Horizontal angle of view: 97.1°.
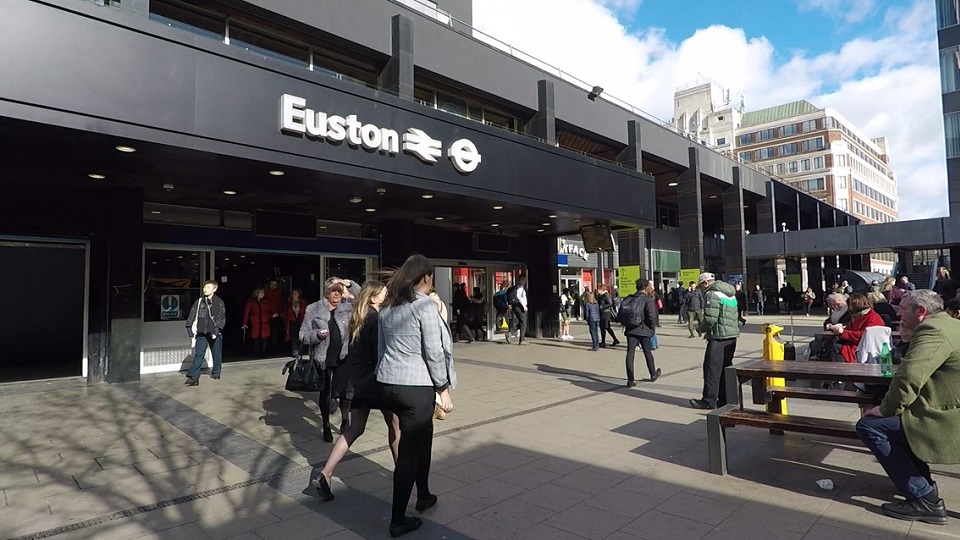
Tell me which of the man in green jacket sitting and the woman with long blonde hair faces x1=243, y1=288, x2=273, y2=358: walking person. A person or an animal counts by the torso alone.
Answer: the man in green jacket sitting

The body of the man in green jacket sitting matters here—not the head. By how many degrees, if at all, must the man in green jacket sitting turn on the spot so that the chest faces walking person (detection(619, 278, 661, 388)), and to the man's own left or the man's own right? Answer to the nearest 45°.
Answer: approximately 45° to the man's own right

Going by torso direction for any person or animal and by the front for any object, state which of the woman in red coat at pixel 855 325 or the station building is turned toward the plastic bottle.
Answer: the station building

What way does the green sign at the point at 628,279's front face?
toward the camera

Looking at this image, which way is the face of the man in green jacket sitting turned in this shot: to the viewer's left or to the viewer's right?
to the viewer's left

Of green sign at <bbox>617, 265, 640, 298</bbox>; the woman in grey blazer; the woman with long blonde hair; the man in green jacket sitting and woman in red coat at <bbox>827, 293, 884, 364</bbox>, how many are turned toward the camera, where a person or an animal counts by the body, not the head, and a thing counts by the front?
1

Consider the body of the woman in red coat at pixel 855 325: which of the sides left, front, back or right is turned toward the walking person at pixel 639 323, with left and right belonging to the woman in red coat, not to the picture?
front

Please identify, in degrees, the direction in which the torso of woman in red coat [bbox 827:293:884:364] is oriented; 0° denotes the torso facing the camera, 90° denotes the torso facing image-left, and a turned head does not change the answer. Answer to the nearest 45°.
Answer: approximately 90°

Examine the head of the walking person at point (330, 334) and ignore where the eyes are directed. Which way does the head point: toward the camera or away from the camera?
toward the camera

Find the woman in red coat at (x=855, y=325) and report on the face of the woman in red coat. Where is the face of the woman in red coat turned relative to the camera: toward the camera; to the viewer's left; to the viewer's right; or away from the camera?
to the viewer's left

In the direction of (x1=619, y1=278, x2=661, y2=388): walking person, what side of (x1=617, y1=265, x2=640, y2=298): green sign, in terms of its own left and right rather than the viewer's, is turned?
front
